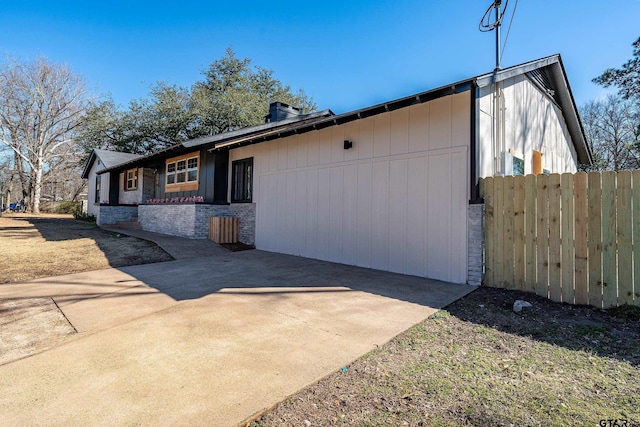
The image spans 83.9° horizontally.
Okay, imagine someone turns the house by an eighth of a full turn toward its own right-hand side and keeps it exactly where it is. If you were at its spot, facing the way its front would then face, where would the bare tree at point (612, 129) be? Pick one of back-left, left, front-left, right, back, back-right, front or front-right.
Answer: back-right

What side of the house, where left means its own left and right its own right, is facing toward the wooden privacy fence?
left

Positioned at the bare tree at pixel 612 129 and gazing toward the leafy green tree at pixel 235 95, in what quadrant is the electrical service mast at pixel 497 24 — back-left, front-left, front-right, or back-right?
front-left

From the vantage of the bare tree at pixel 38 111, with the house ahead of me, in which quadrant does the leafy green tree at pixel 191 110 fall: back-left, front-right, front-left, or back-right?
front-left

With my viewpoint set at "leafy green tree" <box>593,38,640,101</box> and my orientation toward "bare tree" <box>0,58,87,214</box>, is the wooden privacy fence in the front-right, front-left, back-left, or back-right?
front-left

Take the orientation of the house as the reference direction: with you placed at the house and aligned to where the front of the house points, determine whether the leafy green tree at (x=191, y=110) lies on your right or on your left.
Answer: on your right

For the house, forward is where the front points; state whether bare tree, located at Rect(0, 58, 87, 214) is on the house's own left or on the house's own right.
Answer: on the house's own right

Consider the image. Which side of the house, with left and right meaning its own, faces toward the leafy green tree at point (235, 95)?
right

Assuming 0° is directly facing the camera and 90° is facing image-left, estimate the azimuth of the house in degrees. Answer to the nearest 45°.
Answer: approximately 45°
